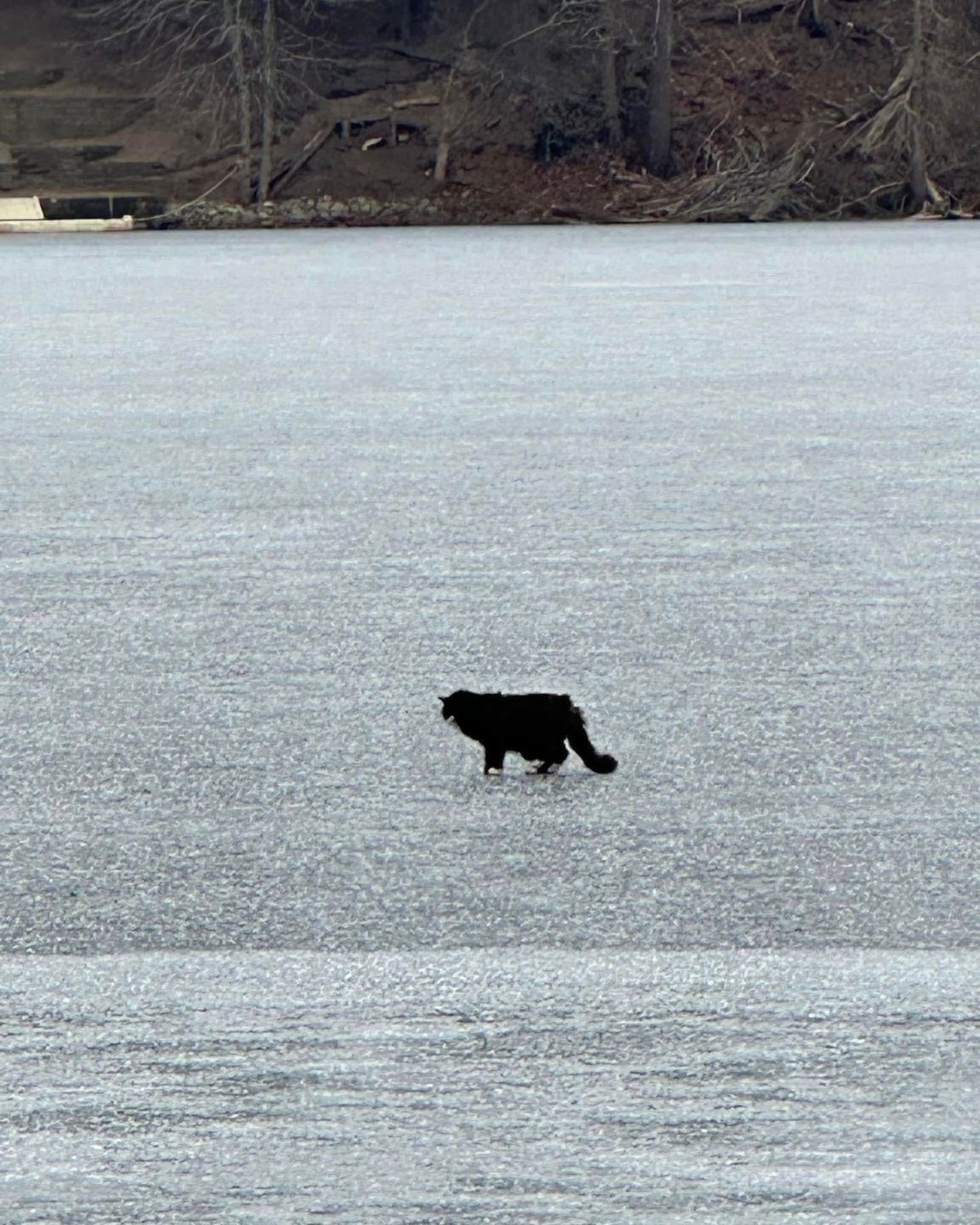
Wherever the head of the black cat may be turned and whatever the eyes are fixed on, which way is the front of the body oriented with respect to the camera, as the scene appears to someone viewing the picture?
to the viewer's left

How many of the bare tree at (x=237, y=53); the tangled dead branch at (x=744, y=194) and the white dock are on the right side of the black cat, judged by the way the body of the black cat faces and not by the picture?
3

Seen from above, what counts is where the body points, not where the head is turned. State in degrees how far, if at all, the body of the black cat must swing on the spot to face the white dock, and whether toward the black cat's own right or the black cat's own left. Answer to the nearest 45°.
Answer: approximately 90° to the black cat's own right

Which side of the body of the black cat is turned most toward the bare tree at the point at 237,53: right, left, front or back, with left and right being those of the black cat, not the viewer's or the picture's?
right

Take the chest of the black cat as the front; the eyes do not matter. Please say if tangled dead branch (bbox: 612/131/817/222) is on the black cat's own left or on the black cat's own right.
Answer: on the black cat's own right

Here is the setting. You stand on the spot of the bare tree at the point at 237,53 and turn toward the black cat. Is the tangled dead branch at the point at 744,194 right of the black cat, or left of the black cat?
left
